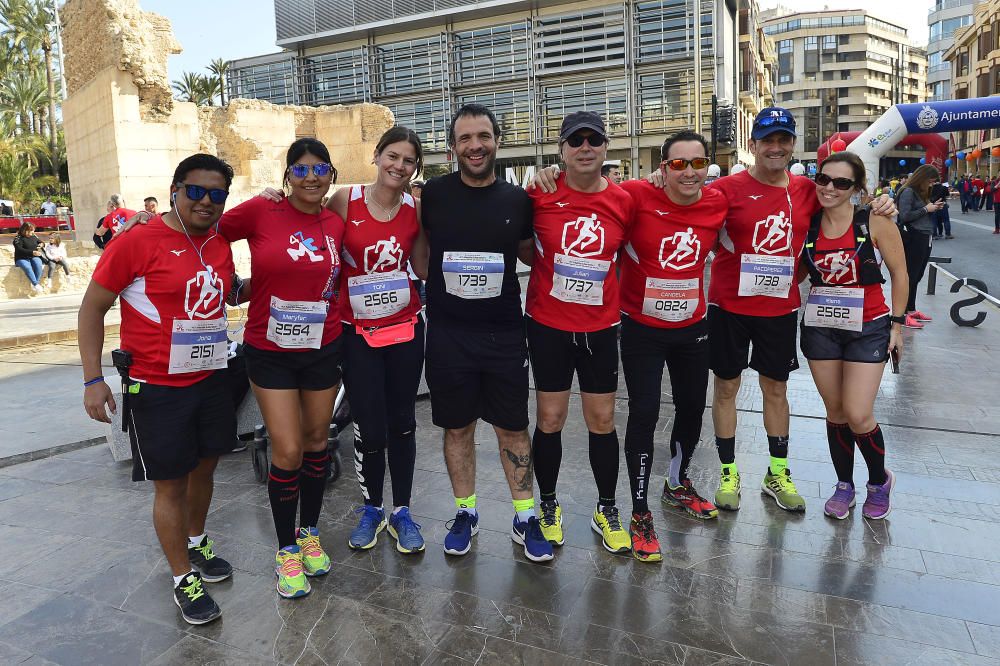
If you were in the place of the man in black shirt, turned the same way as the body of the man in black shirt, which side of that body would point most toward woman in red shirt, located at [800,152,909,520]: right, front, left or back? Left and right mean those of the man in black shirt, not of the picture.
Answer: left

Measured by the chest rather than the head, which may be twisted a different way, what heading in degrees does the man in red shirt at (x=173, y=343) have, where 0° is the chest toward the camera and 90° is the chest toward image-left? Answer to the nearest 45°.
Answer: approximately 315°

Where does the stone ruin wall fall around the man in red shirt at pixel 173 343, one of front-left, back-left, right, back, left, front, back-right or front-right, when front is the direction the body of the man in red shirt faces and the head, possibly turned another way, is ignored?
back-left

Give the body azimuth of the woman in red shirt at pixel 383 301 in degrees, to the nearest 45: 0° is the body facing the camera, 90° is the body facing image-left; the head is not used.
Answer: approximately 0°

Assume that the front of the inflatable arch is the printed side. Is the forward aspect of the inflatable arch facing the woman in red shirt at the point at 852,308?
yes

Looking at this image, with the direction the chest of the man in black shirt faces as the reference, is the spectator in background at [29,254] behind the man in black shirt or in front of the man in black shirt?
behind
